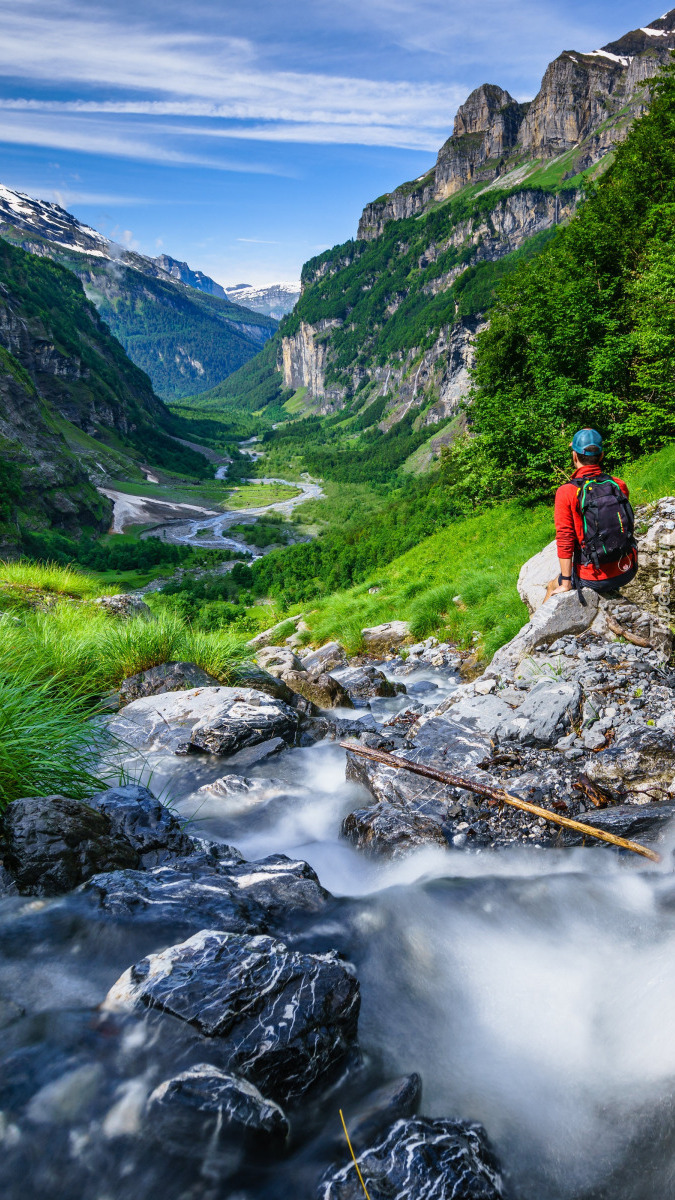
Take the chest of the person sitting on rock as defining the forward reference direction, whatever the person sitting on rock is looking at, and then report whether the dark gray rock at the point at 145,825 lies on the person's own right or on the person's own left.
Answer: on the person's own left

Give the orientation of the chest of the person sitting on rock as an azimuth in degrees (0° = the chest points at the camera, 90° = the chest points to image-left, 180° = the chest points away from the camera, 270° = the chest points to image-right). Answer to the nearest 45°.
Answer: approximately 135°

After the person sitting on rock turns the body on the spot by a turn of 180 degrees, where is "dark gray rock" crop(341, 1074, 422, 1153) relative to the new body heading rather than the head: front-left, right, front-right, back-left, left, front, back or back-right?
front-right

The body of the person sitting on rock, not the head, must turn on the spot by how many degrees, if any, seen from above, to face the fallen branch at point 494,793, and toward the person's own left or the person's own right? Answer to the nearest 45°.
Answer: approximately 135° to the person's own left

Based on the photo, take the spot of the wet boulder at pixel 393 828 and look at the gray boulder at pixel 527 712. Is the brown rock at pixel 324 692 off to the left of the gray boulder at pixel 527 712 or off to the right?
left

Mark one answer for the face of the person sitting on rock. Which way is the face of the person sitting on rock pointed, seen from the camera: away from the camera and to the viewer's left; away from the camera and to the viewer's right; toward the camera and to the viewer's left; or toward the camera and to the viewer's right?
away from the camera and to the viewer's left

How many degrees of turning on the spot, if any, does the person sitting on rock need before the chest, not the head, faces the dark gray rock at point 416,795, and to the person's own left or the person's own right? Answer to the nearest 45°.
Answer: approximately 90° to the person's own left
